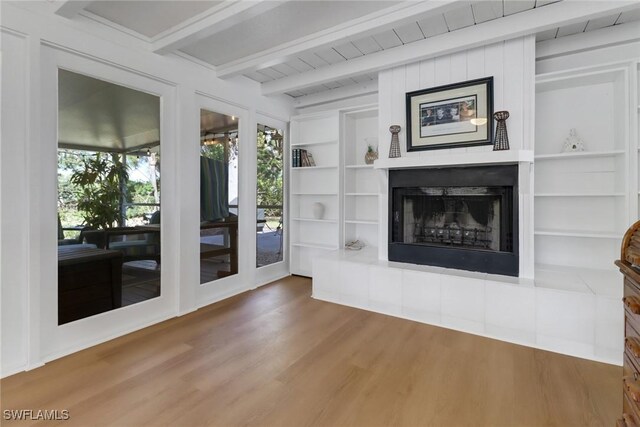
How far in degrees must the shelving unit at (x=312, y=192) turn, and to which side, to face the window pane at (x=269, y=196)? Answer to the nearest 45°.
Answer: approximately 45° to its right

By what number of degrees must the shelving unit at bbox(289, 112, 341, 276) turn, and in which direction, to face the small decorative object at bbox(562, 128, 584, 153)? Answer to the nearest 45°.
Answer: approximately 90° to its left

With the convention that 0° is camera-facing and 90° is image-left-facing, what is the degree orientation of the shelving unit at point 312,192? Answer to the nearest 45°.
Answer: approximately 45°

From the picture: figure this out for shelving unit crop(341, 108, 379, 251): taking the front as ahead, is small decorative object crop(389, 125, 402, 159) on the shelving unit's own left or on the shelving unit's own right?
on the shelving unit's own left

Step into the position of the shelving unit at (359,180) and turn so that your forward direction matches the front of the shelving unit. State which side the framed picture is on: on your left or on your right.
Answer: on your left

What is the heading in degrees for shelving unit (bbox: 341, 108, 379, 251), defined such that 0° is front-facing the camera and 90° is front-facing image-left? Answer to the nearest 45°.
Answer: approximately 45°

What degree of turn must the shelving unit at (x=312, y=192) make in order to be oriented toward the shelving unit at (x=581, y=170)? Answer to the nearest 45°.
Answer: approximately 90° to its left

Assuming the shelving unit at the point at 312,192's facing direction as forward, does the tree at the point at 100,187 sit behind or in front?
in front

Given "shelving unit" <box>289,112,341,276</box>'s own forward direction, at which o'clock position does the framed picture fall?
The framed picture is roughly at 9 o'clock from the shelving unit.

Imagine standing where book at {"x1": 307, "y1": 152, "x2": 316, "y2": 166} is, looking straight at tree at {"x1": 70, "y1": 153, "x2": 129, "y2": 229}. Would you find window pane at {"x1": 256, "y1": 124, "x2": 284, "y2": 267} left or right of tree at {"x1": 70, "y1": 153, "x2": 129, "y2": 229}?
right

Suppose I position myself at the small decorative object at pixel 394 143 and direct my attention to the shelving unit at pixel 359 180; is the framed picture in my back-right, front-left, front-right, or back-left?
back-right

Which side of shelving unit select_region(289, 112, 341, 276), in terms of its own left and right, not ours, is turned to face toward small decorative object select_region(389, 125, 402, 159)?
left

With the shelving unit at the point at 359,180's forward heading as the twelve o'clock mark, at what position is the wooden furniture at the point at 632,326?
The wooden furniture is roughly at 10 o'clock from the shelving unit.
